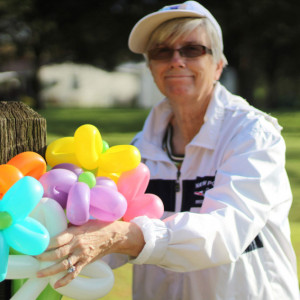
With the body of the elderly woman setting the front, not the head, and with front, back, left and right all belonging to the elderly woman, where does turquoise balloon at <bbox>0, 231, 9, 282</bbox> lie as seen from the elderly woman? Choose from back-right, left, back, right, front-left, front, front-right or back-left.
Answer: front

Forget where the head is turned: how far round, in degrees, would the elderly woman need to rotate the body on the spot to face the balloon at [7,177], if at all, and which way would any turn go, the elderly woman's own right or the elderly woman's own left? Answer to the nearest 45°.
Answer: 0° — they already face it

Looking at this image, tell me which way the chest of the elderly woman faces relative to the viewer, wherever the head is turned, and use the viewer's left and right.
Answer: facing the viewer and to the left of the viewer
